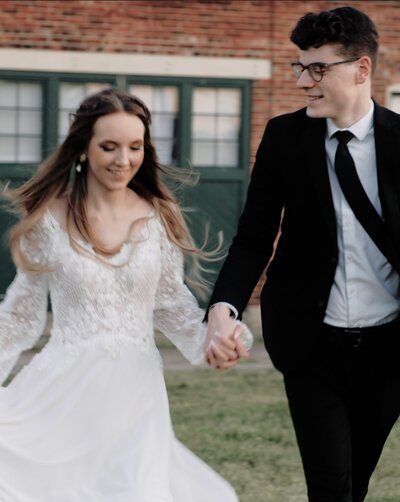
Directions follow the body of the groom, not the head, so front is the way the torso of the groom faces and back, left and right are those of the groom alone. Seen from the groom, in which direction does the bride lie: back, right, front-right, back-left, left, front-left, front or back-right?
right

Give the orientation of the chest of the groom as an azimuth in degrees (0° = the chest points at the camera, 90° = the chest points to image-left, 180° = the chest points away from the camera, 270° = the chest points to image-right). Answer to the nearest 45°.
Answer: approximately 0°
